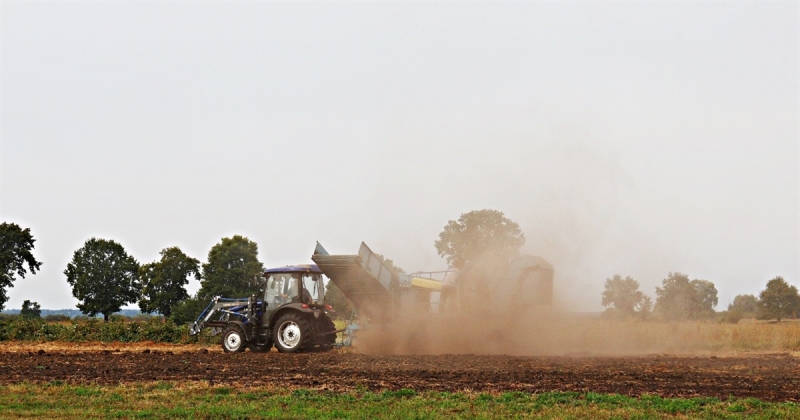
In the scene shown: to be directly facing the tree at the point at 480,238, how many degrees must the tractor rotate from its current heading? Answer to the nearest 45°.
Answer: approximately 90° to its right

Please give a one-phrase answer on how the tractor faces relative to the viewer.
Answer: facing away from the viewer and to the left of the viewer
